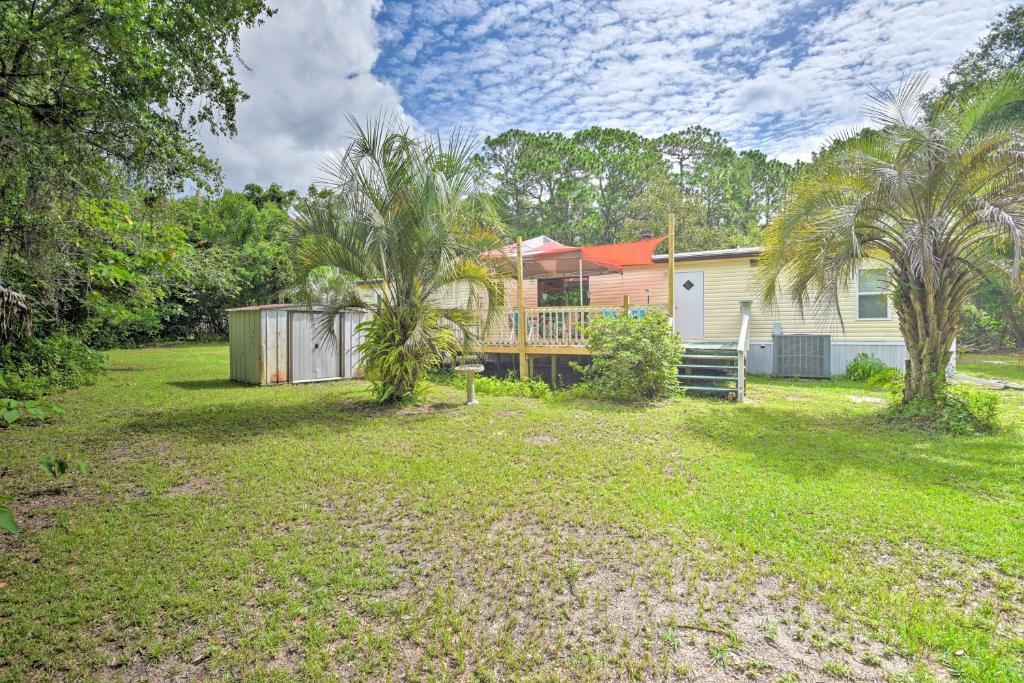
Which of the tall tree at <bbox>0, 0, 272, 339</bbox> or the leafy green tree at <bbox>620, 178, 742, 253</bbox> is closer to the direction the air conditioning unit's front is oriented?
the tall tree

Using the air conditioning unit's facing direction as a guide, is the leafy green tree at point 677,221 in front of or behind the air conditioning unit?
behind

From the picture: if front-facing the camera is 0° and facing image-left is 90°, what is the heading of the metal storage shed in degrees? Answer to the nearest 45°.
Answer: approximately 315°

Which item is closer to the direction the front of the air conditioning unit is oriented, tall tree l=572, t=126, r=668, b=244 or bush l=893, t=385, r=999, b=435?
the bush

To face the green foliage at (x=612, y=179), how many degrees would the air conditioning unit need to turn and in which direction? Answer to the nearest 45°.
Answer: approximately 135° to its right

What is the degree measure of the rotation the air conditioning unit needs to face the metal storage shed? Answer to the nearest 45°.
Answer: approximately 45° to its right

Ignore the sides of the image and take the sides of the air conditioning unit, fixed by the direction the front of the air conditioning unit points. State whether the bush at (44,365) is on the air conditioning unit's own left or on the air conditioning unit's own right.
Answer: on the air conditioning unit's own right

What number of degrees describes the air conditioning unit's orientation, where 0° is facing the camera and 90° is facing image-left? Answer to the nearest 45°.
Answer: approximately 0°
